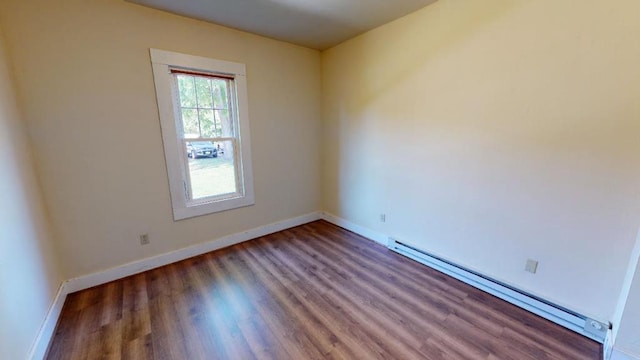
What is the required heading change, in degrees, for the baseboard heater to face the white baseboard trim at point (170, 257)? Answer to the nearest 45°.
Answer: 0° — it already faces it

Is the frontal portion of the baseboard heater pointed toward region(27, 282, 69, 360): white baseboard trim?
yes

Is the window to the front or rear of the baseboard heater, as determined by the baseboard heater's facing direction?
to the front

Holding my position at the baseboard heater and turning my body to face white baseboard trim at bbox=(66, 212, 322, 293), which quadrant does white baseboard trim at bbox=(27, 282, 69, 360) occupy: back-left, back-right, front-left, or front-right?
front-left

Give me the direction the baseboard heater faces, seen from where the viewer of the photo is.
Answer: facing the viewer and to the left of the viewer
